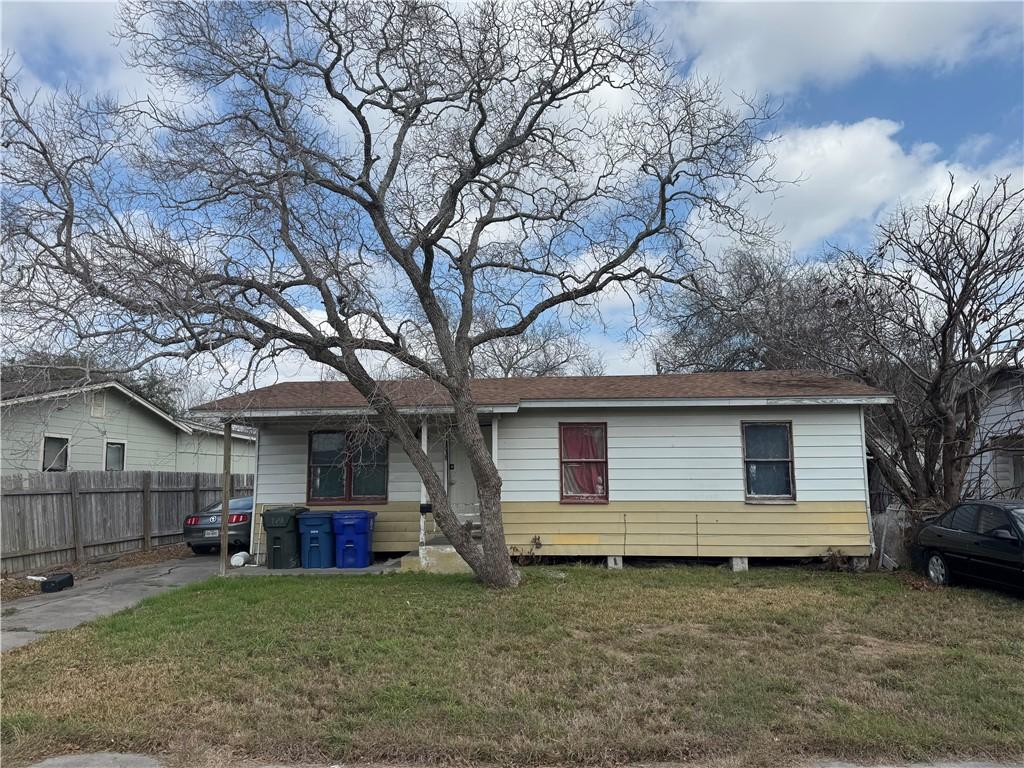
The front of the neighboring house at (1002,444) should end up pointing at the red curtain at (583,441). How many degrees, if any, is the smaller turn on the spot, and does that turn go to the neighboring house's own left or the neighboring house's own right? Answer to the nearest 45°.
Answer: approximately 45° to the neighboring house's own right

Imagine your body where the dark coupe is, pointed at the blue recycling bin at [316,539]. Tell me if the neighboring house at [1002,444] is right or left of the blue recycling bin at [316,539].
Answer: left

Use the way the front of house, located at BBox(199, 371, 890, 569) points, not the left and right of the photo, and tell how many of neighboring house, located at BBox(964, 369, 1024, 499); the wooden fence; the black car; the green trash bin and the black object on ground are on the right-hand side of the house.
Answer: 3

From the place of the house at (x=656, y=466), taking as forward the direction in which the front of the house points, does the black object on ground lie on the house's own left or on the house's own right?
on the house's own right

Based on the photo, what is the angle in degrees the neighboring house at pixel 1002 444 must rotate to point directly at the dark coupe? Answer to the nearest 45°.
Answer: approximately 45° to its right

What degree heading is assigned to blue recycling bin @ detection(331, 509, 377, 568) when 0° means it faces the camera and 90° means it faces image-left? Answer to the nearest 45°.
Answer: approximately 0°

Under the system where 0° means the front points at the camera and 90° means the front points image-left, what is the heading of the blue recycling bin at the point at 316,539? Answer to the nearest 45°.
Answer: approximately 0°
